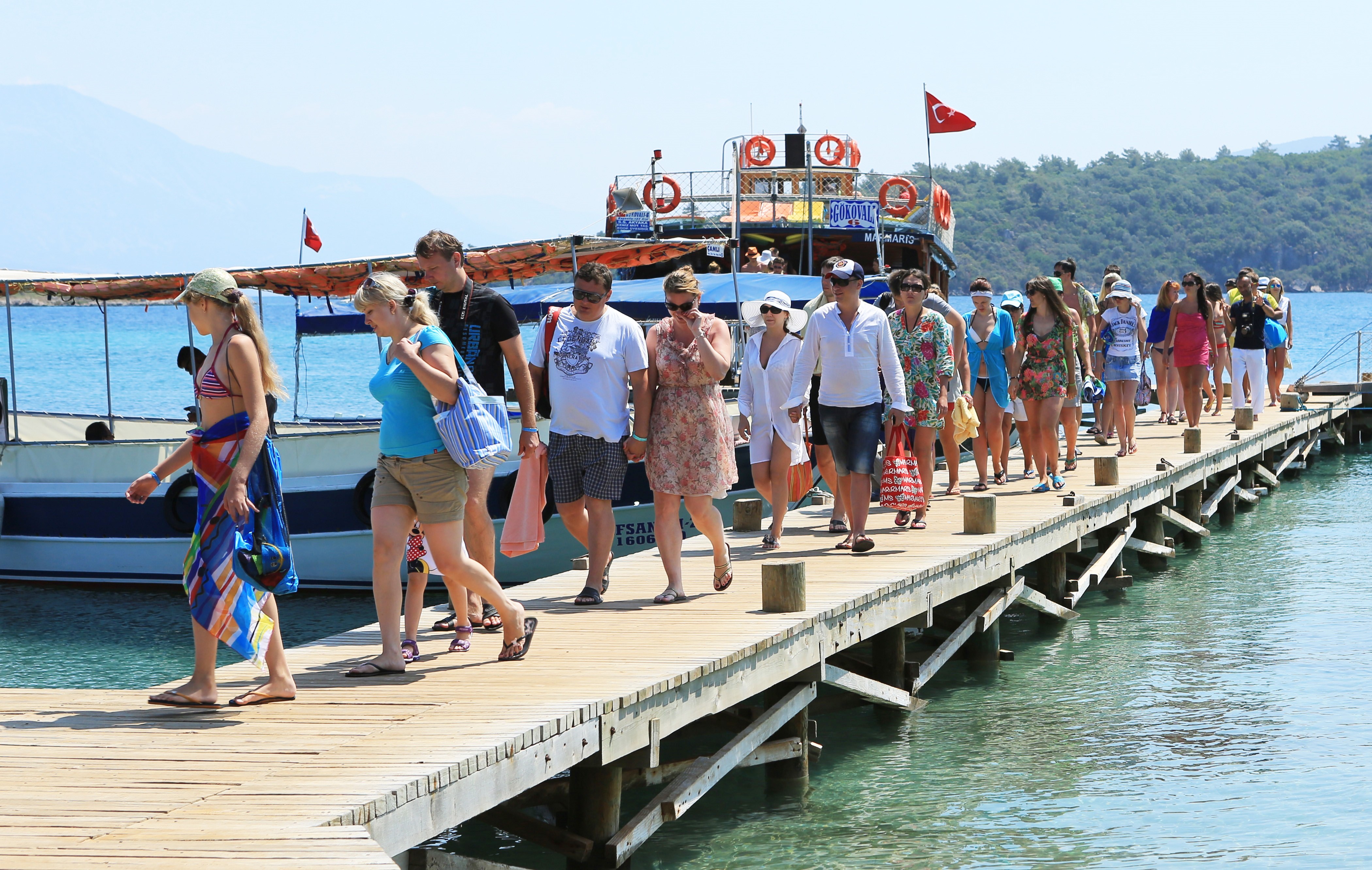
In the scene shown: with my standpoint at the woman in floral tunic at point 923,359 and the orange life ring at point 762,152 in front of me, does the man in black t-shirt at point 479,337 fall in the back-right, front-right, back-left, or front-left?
back-left

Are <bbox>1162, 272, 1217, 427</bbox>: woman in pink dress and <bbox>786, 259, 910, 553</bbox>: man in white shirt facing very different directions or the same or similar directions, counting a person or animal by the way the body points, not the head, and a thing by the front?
same or similar directions

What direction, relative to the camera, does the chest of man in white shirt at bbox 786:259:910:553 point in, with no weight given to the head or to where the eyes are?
toward the camera

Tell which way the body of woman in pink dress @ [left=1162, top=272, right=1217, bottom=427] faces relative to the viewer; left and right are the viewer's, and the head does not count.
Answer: facing the viewer

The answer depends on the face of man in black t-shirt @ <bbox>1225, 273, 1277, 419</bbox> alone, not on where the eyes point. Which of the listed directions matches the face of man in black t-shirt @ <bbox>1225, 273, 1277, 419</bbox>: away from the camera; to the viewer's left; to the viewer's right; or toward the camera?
toward the camera

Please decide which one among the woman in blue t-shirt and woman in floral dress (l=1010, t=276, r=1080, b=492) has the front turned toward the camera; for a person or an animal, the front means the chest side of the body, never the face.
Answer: the woman in floral dress

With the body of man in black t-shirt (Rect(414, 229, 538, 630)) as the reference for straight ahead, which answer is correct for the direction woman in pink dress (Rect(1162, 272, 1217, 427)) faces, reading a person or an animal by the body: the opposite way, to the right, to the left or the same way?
the same way

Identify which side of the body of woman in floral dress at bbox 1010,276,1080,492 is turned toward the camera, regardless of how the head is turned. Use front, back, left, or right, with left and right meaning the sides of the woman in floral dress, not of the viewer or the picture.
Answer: front

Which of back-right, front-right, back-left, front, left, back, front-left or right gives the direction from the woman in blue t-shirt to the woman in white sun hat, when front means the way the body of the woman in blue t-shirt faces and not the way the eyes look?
back-right

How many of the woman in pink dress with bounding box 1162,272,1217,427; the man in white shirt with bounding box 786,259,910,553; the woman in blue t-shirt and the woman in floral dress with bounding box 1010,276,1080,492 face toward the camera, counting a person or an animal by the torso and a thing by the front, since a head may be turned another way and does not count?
3

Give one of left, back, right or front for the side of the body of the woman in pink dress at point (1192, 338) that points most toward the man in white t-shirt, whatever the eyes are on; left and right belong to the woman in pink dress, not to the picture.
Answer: front

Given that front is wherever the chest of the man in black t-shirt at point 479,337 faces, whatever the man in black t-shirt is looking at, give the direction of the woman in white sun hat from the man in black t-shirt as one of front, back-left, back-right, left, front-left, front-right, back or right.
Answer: back

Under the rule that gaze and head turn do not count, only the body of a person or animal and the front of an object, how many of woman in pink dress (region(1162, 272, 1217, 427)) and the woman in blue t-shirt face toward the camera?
1

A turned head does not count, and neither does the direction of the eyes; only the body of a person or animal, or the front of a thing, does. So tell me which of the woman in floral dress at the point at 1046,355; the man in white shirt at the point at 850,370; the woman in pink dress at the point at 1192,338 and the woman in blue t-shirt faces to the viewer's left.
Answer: the woman in blue t-shirt

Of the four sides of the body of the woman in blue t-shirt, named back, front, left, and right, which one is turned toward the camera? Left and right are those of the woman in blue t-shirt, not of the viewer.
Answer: left

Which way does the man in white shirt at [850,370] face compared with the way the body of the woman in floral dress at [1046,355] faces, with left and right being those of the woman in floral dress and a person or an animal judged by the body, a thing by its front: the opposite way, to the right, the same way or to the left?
the same way
